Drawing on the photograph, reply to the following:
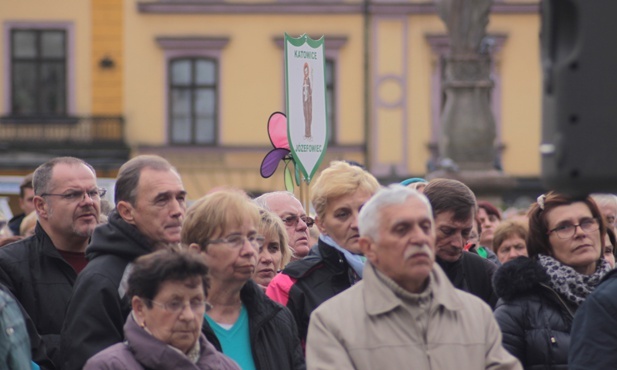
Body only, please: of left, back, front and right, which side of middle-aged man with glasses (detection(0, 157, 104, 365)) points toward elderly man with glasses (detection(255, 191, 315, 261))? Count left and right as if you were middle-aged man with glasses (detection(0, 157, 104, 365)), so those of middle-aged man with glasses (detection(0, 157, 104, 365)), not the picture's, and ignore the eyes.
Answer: left

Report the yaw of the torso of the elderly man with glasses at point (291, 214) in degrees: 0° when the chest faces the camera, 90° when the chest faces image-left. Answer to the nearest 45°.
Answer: approximately 315°

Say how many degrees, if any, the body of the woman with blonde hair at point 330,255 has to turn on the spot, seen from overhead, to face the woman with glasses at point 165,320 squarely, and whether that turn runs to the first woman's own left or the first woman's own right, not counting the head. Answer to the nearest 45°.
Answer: approximately 90° to the first woman's own right

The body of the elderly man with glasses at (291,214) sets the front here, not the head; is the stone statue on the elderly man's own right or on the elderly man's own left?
on the elderly man's own left

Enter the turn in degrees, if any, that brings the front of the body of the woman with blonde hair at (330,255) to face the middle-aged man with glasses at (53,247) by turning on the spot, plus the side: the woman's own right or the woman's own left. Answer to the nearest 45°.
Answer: approximately 135° to the woman's own right

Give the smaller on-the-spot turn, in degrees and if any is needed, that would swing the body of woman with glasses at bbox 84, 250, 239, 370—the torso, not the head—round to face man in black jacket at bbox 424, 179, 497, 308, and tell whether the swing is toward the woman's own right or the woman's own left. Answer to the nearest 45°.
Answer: approximately 90° to the woman's own left
